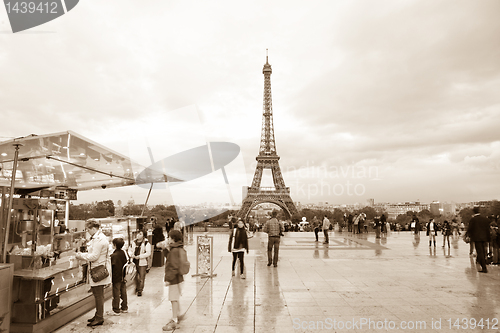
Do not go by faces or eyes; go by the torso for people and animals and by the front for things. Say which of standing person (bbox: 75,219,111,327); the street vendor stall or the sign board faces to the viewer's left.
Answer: the standing person

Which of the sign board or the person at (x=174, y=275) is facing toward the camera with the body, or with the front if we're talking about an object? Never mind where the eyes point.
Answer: the sign board

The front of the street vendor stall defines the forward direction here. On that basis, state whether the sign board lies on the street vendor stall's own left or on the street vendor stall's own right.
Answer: on the street vendor stall's own left

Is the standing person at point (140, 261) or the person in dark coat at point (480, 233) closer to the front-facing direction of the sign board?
the standing person

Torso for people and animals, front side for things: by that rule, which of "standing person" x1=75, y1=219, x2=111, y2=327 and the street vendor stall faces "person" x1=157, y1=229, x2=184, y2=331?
the street vendor stall

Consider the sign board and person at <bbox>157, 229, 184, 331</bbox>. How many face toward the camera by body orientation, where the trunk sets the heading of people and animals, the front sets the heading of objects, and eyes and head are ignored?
1

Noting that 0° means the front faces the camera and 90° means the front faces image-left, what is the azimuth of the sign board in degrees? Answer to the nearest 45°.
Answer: approximately 0°

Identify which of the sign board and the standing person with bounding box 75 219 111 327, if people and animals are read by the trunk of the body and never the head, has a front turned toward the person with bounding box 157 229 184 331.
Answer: the sign board

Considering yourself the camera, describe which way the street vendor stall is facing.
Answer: facing the viewer and to the right of the viewer

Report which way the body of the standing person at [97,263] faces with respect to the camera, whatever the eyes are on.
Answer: to the viewer's left

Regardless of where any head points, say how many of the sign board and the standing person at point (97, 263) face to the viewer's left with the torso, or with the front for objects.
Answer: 1

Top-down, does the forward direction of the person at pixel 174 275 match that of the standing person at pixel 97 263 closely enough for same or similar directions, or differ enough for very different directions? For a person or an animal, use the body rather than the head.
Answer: same or similar directions

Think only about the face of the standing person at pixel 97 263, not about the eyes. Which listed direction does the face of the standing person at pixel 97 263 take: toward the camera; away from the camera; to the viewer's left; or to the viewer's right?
to the viewer's left

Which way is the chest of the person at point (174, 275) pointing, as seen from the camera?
to the viewer's left
